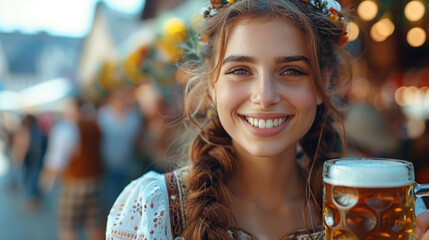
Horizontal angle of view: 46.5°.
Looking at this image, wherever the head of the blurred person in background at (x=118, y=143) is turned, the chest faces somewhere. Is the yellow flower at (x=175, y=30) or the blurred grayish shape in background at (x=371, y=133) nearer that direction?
the yellow flower

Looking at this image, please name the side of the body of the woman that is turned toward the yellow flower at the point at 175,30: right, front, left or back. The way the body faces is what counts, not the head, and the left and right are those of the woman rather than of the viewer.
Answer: back

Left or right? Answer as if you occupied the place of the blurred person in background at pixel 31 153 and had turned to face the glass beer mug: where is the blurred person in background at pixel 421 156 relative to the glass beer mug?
left

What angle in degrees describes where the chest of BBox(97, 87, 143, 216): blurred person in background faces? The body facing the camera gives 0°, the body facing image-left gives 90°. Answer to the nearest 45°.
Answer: approximately 0°

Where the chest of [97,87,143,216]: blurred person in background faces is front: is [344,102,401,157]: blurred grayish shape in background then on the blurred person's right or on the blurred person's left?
on the blurred person's left

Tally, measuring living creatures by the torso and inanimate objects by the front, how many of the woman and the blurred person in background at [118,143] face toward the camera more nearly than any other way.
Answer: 2

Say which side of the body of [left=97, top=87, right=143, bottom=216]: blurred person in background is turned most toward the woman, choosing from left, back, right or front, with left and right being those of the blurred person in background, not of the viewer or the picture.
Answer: front

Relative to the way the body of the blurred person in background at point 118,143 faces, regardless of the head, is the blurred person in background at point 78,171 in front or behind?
in front
